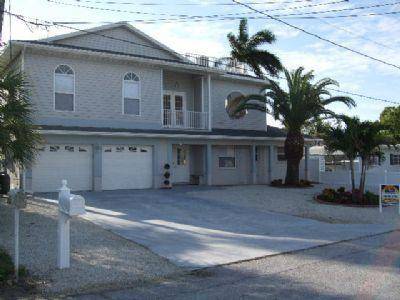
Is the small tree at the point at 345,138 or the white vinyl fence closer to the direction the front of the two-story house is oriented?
the small tree

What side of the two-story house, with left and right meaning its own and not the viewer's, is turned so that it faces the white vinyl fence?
left

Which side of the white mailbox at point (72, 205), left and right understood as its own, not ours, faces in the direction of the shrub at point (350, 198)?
left

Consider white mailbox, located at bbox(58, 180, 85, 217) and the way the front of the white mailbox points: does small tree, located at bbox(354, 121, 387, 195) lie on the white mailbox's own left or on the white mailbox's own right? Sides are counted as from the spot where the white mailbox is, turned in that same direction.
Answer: on the white mailbox's own left

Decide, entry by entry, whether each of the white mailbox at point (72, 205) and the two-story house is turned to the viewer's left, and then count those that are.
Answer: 0

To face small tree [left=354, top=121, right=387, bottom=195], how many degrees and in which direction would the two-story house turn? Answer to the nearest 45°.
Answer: approximately 45° to its left

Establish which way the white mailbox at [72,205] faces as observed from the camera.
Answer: facing the viewer and to the right of the viewer

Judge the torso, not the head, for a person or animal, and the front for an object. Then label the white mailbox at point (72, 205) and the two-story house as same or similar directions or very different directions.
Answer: same or similar directions

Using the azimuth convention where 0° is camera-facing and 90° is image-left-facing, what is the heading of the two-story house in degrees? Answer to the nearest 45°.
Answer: approximately 315°

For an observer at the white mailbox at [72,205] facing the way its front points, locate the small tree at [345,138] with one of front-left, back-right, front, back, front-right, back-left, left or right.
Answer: left

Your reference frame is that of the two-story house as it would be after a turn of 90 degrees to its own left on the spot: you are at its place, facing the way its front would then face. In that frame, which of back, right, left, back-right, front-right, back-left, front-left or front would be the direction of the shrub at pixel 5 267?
back-right

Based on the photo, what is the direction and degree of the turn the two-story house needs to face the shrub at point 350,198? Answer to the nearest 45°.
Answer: approximately 45° to its left

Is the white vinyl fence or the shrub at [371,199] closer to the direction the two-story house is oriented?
the shrub

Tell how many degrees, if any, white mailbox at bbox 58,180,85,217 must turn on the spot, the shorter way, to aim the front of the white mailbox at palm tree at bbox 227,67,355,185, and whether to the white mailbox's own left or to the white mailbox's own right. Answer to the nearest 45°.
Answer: approximately 90° to the white mailbox's own left

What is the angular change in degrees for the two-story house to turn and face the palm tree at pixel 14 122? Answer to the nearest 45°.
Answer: approximately 45° to its right

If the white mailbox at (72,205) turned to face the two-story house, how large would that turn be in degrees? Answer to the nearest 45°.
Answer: approximately 135° to its left

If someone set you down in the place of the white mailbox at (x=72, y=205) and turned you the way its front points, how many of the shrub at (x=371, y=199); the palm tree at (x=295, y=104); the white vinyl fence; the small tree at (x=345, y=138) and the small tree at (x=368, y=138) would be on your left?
5
